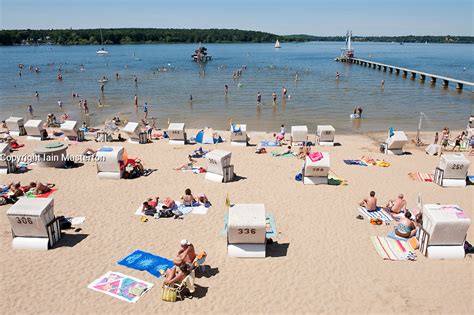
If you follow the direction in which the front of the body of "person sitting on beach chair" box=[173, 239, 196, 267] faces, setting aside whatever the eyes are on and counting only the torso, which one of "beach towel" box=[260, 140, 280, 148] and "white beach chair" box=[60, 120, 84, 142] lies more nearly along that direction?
the white beach chair

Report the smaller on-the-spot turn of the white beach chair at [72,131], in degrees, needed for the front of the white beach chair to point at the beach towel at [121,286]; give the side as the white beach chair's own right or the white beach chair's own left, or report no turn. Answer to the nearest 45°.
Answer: approximately 135° to the white beach chair's own right

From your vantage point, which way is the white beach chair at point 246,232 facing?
away from the camera

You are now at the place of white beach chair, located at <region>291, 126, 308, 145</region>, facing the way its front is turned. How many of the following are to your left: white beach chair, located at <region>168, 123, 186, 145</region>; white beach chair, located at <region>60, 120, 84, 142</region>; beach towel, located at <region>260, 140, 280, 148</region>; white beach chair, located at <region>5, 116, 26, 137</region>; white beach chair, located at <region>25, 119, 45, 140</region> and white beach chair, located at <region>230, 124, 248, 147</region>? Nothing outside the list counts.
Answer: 6

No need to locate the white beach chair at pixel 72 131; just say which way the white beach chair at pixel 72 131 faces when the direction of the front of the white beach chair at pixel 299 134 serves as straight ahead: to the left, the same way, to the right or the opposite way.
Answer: the same way

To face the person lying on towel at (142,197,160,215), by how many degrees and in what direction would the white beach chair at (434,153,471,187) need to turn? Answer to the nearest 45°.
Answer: approximately 90° to its left

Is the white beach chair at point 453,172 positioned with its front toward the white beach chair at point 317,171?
no

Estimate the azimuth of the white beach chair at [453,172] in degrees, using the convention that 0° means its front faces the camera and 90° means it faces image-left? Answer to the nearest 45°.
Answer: approximately 135°

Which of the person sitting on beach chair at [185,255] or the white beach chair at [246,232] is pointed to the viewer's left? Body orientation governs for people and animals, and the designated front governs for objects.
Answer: the person sitting on beach chair

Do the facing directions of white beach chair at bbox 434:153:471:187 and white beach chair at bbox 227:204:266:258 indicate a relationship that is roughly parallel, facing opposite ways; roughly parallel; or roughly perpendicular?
roughly parallel

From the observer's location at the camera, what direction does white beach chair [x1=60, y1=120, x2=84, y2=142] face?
facing away from the viewer and to the right of the viewer

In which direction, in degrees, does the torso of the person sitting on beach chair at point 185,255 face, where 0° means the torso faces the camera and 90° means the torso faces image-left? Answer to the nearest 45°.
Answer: approximately 90°

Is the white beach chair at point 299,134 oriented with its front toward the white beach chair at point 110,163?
no

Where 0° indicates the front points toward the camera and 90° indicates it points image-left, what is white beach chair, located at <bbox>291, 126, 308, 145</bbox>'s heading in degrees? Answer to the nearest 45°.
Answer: approximately 180°

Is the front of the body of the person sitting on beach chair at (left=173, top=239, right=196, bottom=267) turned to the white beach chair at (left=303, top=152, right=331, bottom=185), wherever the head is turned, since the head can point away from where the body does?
no

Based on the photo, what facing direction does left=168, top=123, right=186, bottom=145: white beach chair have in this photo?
away from the camera

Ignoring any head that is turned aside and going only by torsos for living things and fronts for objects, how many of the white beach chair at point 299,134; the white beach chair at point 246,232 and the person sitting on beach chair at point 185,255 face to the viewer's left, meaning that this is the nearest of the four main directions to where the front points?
1

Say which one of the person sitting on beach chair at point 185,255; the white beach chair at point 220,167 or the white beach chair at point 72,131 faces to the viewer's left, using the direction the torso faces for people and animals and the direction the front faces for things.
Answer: the person sitting on beach chair
